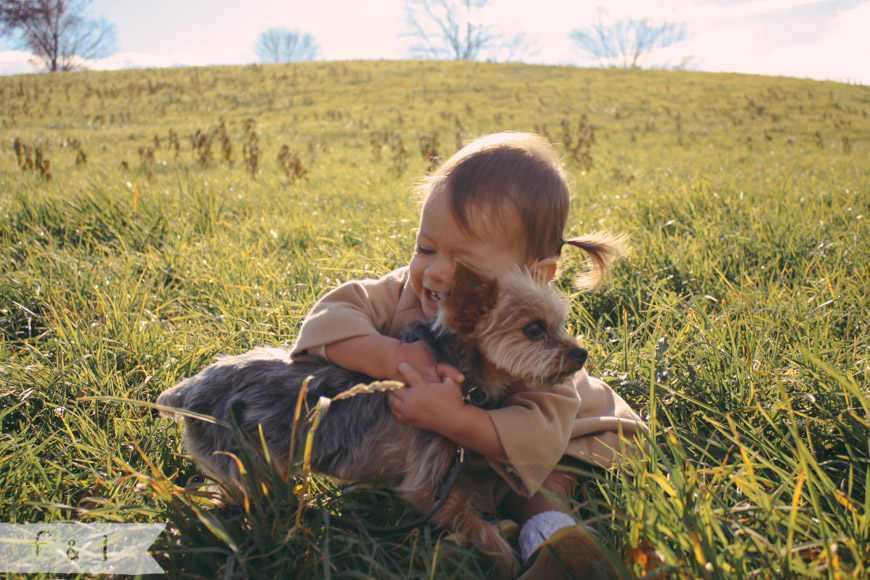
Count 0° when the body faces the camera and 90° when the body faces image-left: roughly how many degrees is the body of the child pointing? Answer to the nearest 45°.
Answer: approximately 45°

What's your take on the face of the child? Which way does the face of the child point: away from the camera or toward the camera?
toward the camera
